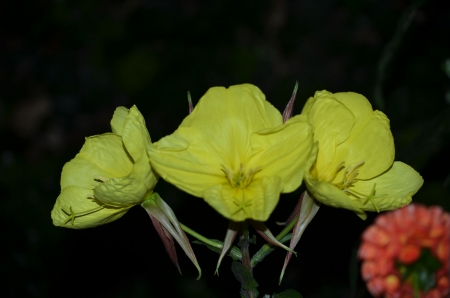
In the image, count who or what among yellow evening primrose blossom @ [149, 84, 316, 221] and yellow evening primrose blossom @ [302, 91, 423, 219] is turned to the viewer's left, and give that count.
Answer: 0

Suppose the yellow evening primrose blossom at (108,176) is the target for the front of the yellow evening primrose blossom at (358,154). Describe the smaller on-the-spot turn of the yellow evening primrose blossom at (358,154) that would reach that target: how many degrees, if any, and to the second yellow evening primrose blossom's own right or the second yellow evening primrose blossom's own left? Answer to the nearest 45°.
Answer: approximately 135° to the second yellow evening primrose blossom's own right

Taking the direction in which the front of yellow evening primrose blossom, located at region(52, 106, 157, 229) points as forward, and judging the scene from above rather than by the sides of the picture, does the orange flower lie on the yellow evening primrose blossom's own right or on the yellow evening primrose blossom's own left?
on the yellow evening primrose blossom's own left

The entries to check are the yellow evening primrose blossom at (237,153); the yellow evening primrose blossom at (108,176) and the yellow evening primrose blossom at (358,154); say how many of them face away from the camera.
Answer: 0

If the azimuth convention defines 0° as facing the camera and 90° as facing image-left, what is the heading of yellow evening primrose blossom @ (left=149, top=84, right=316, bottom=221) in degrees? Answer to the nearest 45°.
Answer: approximately 0°

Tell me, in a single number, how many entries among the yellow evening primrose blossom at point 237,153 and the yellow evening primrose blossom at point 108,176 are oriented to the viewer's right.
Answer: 0

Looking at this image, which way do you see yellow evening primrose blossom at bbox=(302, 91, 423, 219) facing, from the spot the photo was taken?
facing the viewer and to the right of the viewer
